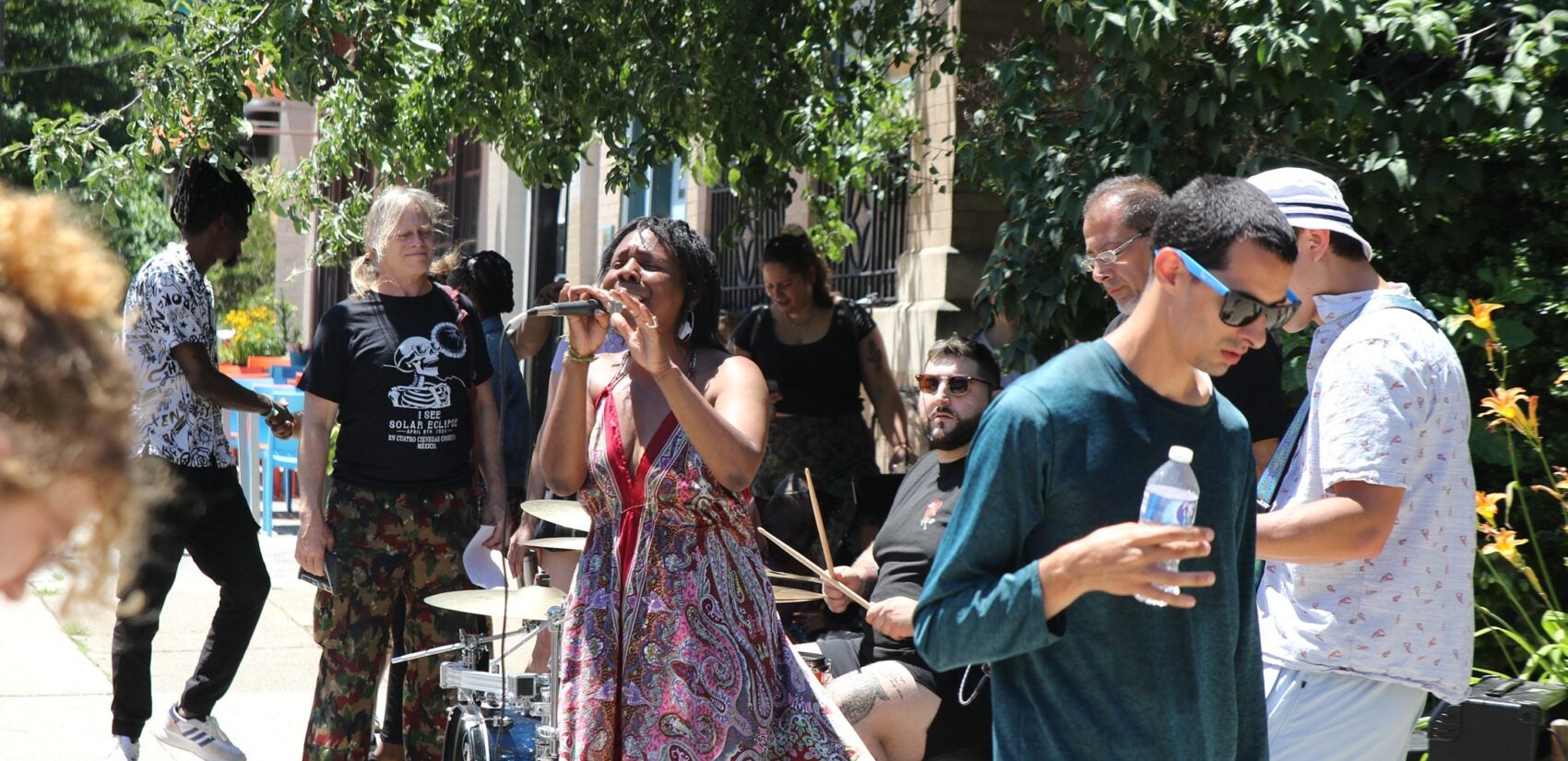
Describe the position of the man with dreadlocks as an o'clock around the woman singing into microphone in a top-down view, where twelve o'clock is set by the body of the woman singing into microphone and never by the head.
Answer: The man with dreadlocks is roughly at 3 o'clock from the woman singing into microphone.

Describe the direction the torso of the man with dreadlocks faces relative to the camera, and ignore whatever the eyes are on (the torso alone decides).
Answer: to the viewer's right

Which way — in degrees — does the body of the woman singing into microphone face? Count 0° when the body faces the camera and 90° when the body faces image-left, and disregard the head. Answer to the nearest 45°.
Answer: approximately 45°

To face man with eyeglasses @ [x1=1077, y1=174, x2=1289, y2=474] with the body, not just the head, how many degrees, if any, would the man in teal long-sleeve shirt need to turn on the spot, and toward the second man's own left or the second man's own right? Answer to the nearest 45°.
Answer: approximately 135° to the second man's own left

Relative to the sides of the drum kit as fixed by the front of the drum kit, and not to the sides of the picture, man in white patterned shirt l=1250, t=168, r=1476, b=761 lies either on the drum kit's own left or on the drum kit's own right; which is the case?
on the drum kit's own left

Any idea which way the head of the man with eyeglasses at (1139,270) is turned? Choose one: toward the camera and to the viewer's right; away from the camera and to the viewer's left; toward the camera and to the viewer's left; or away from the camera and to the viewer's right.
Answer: toward the camera and to the viewer's left

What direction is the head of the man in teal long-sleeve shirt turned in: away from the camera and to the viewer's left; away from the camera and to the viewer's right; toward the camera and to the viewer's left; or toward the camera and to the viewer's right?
toward the camera and to the viewer's right
